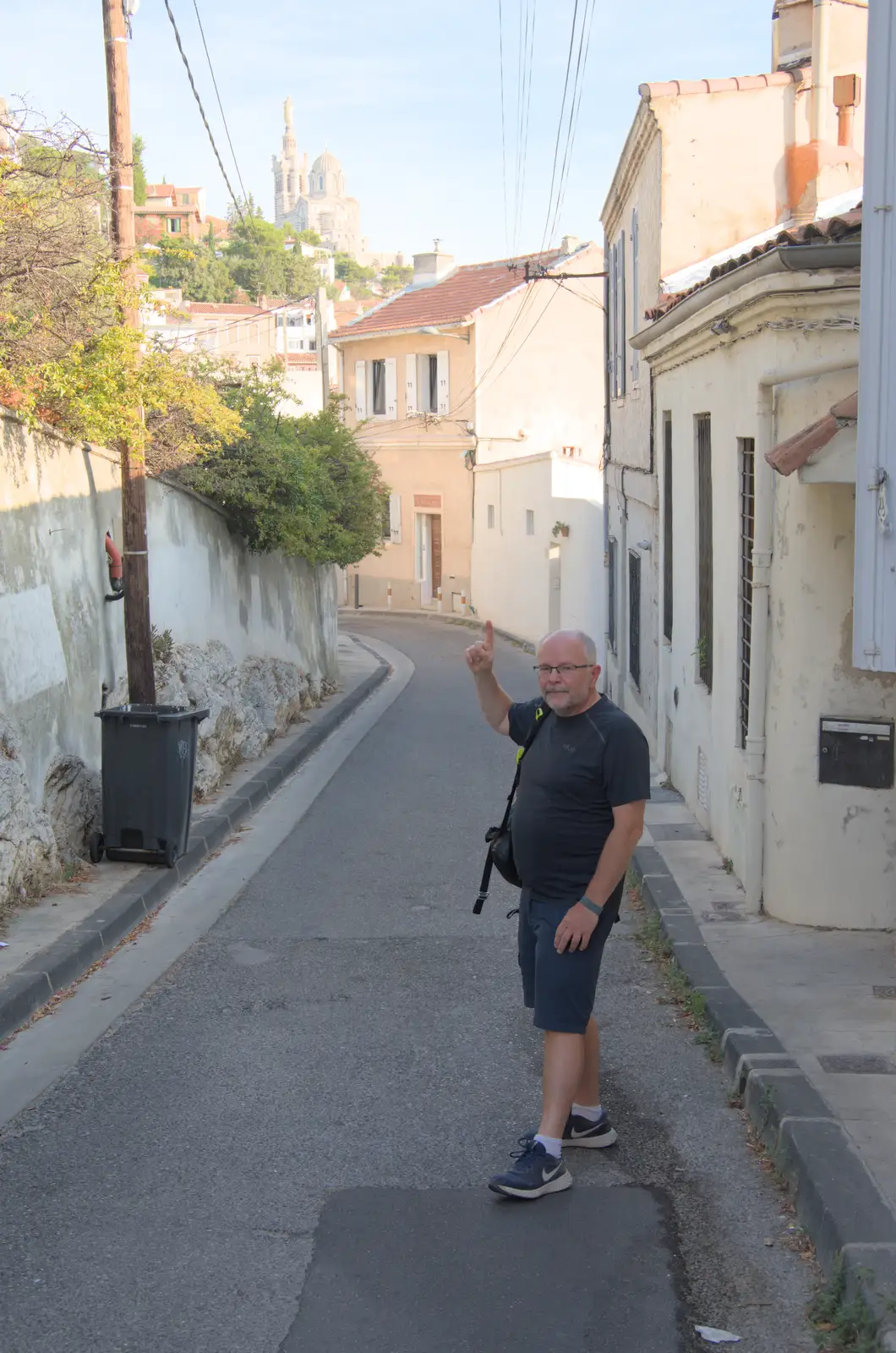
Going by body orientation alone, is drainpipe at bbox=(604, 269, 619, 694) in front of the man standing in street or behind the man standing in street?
behind

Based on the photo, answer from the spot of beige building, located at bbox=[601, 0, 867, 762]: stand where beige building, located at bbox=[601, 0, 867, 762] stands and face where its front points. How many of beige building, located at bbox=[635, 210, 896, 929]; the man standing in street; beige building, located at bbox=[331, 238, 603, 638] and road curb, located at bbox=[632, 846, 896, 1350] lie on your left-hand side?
3

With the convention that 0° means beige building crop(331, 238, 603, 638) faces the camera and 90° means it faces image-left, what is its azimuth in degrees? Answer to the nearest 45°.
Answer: approximately 45°

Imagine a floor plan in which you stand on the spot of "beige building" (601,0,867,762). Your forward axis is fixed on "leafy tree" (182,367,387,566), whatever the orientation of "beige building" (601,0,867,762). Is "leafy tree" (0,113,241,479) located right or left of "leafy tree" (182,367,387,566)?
left

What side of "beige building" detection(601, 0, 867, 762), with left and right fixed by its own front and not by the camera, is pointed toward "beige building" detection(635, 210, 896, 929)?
left

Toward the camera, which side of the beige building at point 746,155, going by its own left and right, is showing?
left

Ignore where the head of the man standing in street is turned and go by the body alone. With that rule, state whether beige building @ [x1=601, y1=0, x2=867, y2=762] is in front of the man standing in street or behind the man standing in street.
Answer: behind

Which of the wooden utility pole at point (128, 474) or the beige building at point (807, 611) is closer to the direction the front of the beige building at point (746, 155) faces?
the wooden utility pole

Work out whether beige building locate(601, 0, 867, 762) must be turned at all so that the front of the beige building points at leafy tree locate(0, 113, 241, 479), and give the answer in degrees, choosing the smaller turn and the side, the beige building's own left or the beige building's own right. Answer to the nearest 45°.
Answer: approximately 45° to the beige building's own left

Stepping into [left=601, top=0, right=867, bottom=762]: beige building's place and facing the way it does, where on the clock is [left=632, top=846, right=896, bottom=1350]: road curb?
The road curb is roughly at 9 o'clock from the beige building.

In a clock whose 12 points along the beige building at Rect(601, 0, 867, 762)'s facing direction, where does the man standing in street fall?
The man standing in street is roughly at 9 o'clock from the beige building.
